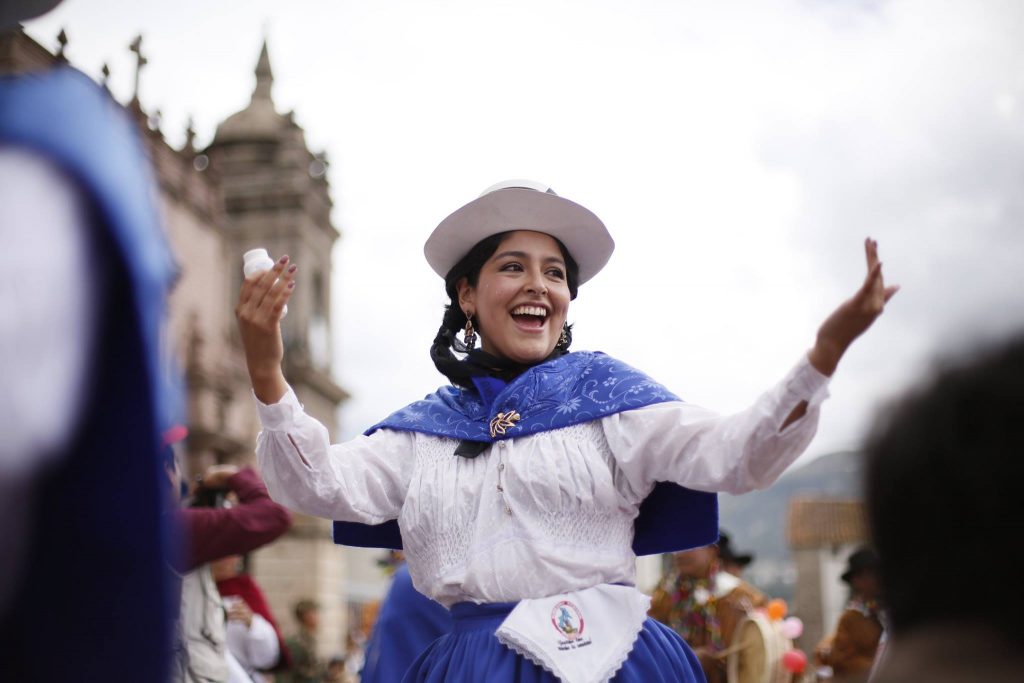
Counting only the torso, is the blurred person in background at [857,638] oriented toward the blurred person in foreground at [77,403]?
no

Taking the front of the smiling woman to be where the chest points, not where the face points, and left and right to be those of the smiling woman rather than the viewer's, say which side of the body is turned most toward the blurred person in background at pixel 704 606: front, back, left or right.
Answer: back

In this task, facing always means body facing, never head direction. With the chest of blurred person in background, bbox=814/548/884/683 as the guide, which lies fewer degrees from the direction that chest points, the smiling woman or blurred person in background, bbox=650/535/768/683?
the blurred person in background

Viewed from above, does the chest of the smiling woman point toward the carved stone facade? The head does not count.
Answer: no

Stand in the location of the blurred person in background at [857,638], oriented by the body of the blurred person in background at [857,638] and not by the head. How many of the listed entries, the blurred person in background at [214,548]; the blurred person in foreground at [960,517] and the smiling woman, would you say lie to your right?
0

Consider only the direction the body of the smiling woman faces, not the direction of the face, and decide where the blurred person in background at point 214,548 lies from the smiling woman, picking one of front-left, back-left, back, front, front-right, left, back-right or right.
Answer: back-right

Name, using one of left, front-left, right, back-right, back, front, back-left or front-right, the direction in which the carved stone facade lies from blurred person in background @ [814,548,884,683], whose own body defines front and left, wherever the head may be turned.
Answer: front-right

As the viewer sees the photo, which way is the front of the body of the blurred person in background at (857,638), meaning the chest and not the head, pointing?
to the viewer's left

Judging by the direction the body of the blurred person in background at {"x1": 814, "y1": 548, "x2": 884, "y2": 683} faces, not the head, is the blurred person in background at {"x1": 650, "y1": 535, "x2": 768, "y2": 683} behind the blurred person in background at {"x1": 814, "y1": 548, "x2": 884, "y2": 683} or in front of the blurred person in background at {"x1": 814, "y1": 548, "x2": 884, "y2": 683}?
in front

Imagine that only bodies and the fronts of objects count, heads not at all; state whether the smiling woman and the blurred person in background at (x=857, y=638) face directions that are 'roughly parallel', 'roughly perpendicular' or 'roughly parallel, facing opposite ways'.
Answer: roughly perpendicular

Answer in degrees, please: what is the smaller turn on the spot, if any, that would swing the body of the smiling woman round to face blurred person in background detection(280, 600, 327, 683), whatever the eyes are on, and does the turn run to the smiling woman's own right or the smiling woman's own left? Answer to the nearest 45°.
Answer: approximately 180°

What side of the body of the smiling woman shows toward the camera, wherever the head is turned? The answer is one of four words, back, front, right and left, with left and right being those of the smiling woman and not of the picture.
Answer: front
